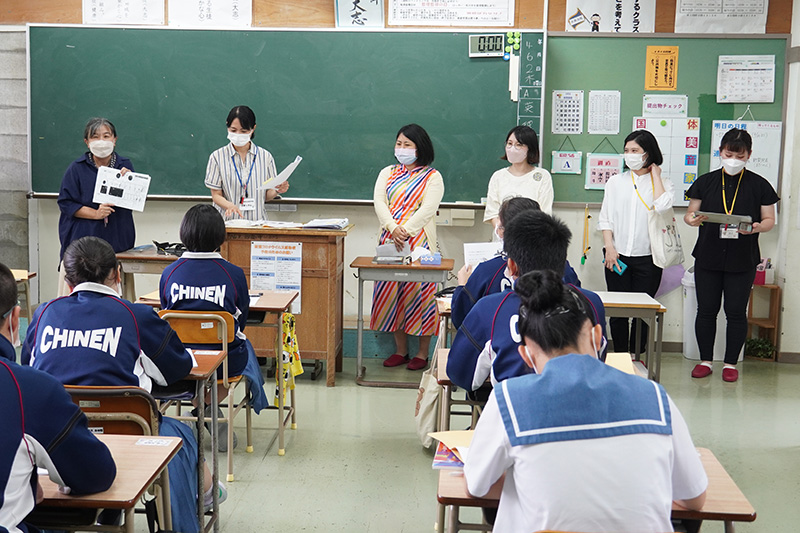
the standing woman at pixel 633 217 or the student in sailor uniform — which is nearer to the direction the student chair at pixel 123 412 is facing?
the standing woman

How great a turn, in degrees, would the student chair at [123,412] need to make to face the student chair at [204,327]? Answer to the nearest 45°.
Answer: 0° — it already faces it

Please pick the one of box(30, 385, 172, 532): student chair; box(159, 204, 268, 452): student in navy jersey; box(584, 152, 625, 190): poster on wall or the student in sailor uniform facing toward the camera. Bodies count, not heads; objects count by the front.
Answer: the poster on wall

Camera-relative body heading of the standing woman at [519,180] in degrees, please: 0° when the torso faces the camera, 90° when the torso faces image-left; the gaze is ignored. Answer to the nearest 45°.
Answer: approximately 45°

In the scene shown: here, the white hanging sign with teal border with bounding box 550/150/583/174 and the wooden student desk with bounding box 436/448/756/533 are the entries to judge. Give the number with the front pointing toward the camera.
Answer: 2

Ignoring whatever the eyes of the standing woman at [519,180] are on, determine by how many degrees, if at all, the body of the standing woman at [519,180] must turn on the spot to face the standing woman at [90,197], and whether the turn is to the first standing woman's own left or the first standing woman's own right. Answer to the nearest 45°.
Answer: approximately 45° to the first standing woman's own right

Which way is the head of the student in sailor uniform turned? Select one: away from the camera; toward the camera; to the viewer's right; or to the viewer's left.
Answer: away from the camera

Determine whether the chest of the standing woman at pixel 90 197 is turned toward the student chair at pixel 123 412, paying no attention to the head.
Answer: yes

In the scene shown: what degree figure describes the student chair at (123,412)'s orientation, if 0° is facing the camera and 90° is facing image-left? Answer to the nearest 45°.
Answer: approximately 180°

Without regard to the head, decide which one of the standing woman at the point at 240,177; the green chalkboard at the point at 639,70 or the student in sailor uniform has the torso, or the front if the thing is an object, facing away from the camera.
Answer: the student in sailor uniform

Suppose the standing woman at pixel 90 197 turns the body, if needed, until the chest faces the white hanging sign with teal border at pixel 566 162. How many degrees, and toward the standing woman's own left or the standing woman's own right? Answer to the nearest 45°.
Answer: approximately 90° to the standing woman's own left
